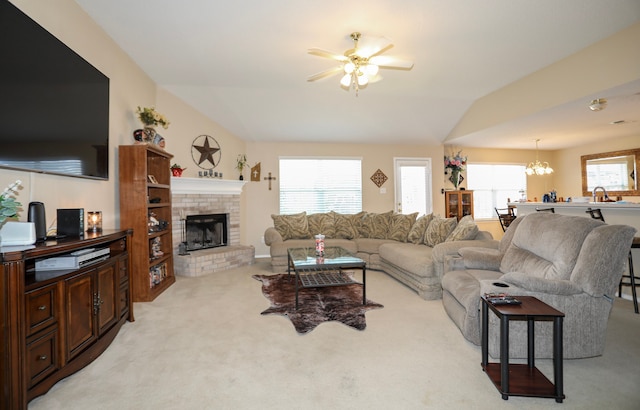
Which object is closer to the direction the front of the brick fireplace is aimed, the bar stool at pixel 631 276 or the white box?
the bar stool

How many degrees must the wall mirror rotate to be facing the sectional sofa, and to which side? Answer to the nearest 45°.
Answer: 0° — it already faces it

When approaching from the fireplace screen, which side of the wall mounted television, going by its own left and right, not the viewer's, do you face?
left

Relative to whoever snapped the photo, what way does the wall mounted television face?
facing the viewer and to the right of the viewer

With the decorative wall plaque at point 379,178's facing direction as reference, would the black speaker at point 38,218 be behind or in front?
in front

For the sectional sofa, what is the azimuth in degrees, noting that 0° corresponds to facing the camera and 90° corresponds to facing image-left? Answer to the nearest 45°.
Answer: approximately 45°

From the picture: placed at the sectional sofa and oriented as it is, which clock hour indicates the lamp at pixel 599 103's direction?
The lamp is roughly at 8 o'clock from the sectional sofa.

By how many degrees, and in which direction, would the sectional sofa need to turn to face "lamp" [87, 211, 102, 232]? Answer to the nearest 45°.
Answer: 0° — it already faces it

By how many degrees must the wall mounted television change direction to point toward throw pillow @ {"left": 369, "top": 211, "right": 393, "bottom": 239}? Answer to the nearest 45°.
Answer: approximately 45° to its left
